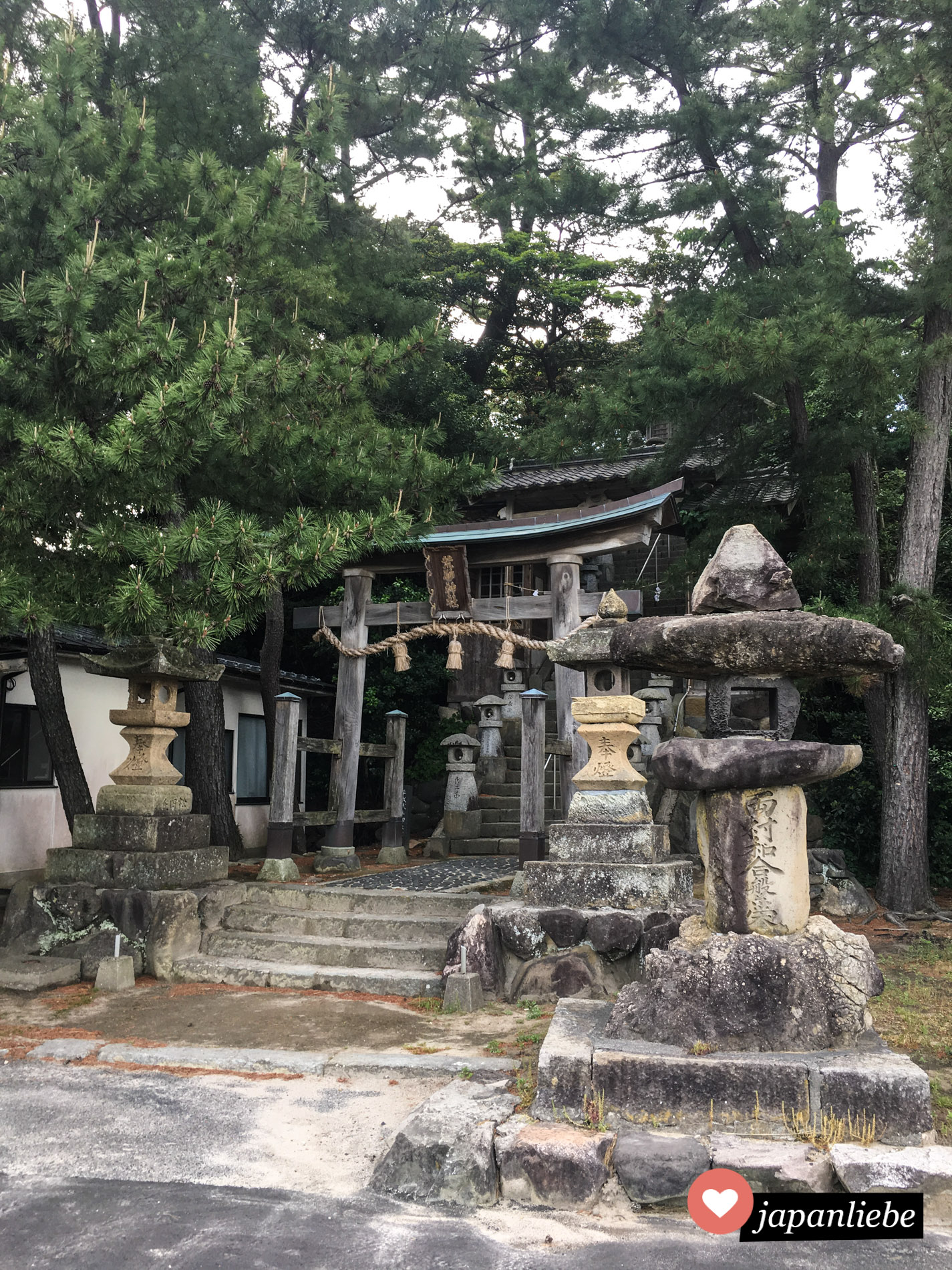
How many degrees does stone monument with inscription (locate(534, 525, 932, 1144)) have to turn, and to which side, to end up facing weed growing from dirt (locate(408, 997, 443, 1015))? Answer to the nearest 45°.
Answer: approximately 135° to its right

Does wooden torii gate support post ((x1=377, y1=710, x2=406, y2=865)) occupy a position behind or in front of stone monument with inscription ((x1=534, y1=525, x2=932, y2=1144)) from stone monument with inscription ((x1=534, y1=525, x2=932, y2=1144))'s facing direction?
behind

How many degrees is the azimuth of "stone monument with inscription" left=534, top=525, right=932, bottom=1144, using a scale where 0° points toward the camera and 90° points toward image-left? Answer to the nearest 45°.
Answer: approximately 0°

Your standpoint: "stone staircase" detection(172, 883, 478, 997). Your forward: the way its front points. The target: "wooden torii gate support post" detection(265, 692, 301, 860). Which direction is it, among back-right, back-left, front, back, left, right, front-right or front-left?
back

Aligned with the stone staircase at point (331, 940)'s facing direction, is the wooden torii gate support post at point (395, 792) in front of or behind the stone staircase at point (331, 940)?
behind

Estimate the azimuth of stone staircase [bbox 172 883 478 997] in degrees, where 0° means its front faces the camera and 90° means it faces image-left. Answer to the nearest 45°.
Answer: approximately 0°

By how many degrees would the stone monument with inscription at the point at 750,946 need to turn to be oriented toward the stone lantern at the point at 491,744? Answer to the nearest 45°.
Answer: approximately 180°

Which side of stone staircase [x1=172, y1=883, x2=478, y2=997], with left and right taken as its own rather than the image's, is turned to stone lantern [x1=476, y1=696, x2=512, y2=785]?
back
